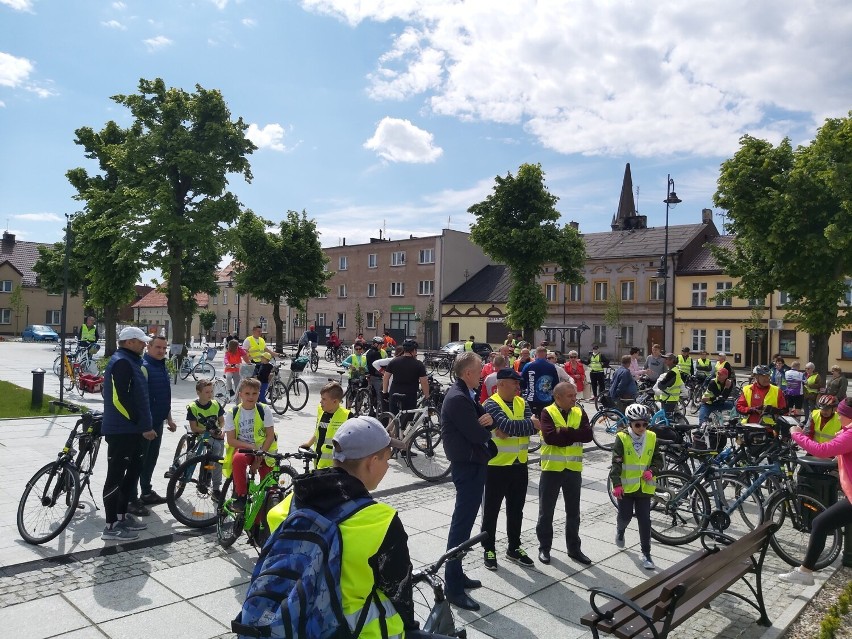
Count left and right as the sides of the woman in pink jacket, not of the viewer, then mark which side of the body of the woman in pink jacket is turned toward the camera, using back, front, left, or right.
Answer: left

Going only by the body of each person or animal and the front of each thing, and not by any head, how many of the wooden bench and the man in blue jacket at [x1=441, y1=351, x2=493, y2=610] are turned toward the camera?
0

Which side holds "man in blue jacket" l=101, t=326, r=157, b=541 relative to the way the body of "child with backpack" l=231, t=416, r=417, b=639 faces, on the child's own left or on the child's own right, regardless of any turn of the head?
on the child's own left

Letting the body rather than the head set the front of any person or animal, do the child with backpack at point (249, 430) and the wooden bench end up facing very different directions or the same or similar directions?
very different directions

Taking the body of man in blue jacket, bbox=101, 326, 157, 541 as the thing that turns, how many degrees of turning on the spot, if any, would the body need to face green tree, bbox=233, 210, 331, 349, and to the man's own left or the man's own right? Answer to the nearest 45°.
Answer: approximately 90° to the man's own left

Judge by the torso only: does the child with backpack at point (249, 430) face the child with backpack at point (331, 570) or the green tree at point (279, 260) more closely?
the child with backpack

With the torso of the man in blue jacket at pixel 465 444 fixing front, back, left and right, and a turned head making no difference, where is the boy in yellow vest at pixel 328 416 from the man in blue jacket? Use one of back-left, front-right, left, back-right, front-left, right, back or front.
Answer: back-left

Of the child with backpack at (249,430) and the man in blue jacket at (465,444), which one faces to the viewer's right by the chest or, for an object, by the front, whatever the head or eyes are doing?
the man in blue jacket

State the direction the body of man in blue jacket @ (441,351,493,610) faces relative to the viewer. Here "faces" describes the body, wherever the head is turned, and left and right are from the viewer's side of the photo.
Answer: facing to the right of the viewer

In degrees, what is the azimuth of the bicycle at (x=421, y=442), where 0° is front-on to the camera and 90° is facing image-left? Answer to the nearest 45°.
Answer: approximately 315°

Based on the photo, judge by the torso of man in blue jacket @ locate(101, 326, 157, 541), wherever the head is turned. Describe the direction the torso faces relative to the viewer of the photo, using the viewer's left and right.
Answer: facing to the right of the viewer

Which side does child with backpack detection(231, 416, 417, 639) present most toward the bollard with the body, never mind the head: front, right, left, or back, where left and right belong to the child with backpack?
left
